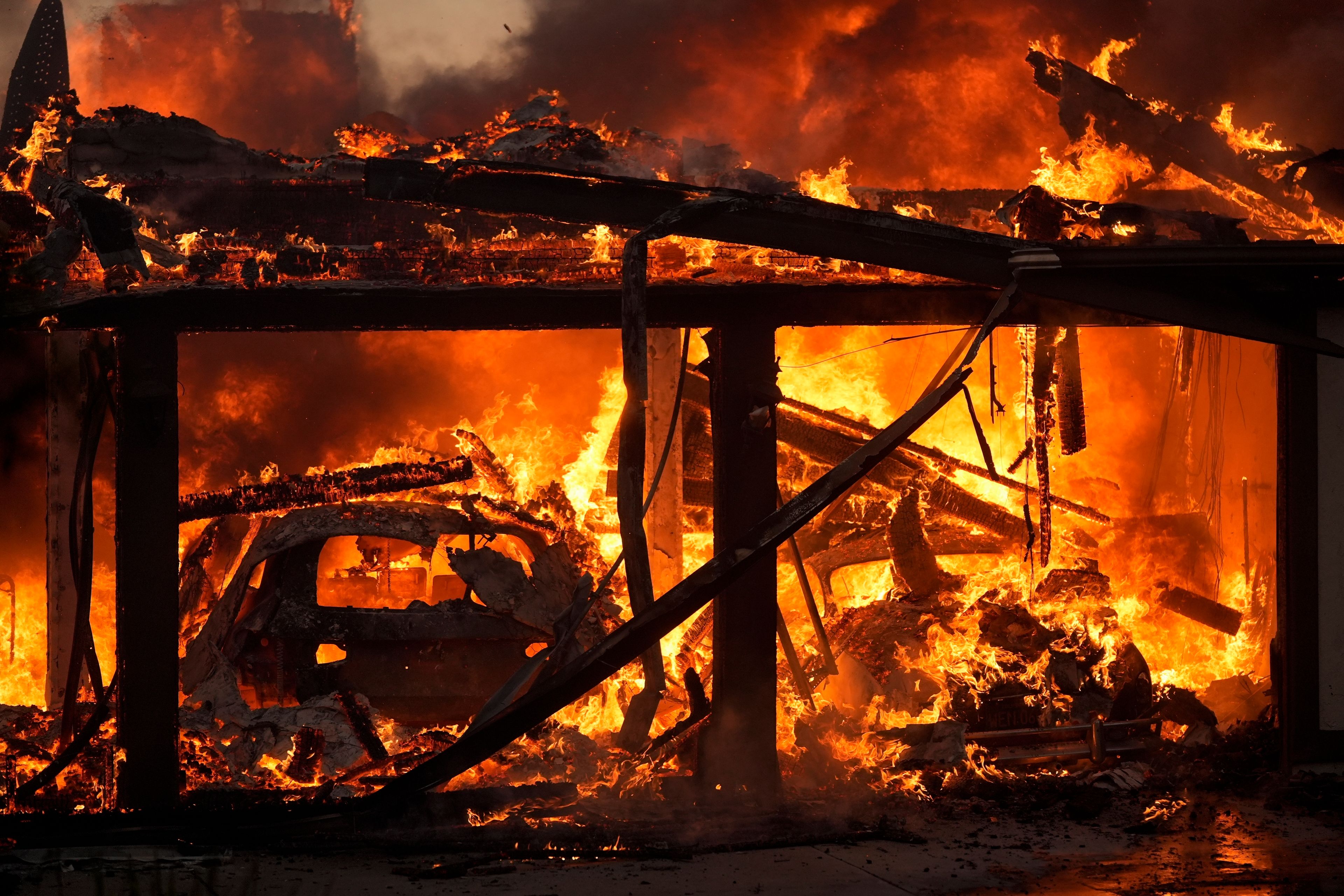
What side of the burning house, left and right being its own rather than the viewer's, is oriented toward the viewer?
front
